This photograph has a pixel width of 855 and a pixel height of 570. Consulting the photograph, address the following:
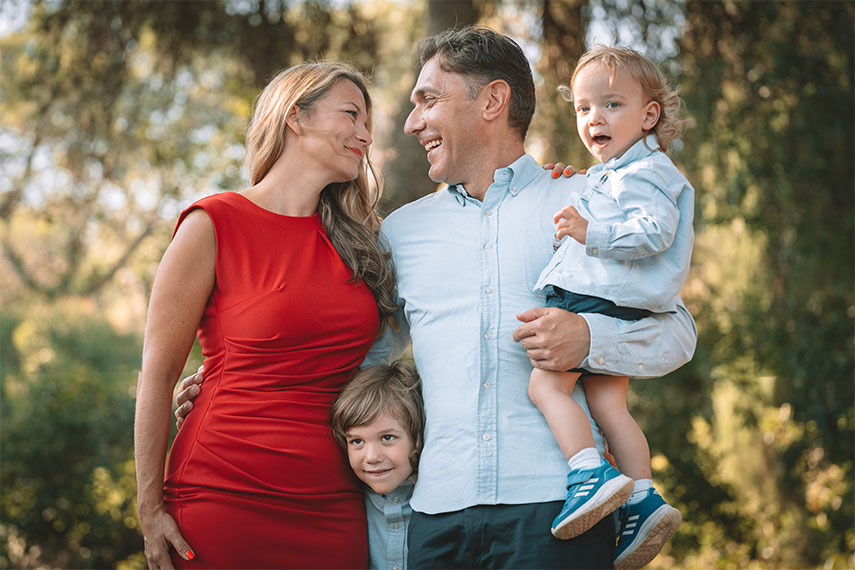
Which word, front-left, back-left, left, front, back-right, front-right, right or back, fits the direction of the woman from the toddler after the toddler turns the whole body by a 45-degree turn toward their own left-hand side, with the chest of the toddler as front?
right

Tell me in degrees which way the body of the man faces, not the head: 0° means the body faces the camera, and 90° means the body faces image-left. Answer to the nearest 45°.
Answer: approximately 0°

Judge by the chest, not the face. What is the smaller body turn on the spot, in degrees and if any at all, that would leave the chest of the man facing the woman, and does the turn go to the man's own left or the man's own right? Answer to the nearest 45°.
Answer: approximately 90° to the man's own right

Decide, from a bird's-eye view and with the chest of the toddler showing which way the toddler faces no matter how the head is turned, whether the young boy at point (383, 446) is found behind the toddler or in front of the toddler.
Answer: in front

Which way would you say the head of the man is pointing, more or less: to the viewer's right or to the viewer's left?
to the viewer's left

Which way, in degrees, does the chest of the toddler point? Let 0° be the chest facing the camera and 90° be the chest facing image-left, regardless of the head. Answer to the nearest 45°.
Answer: approximately 45°
